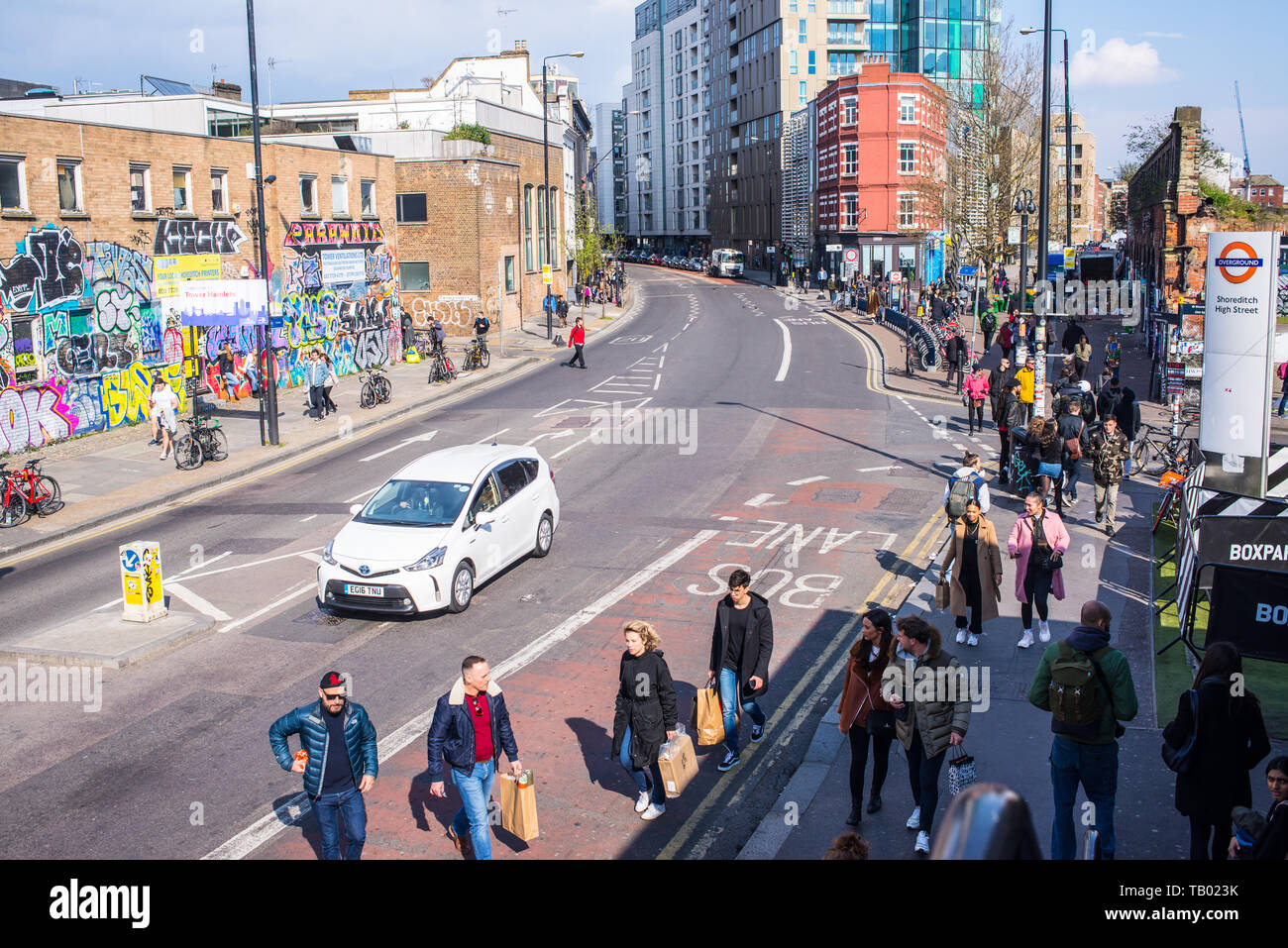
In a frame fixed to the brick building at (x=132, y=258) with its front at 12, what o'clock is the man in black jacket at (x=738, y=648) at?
The man in black jacket is roughly at 1 o'clock from the brick building.

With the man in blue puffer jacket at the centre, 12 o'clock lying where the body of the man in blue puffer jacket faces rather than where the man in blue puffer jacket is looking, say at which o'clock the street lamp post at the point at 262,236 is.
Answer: The street lamp post is roughly at 6 o'clock from the man in blue puffer jacket.

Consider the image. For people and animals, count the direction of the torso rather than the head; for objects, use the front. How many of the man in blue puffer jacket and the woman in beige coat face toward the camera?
2

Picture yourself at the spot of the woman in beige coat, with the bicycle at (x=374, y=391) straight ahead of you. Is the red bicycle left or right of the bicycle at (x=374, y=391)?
left

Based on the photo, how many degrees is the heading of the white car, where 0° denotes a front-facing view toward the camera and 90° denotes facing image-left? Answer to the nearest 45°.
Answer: approximately 45°

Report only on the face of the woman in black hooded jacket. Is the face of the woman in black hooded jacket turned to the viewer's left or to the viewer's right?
to the viewer's left

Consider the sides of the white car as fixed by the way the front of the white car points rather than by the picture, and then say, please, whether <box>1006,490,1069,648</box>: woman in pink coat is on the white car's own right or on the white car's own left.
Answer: on the white car's own left

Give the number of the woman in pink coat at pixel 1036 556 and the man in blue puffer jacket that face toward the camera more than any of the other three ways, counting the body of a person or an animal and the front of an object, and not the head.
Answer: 2

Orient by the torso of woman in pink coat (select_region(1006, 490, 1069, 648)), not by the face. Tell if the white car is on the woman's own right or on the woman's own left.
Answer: on the woman's own right
